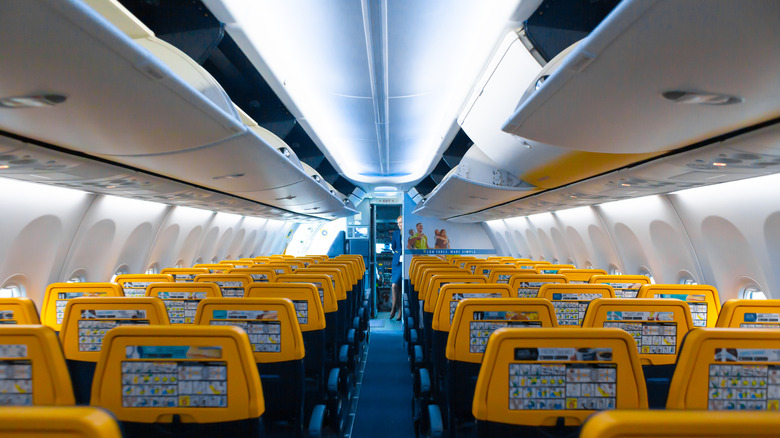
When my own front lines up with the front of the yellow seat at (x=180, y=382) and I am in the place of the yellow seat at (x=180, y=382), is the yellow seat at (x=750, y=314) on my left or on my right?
on my right

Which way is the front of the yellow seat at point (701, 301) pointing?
away from the camera

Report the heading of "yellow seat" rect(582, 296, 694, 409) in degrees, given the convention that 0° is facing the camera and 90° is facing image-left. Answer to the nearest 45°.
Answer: approximately 180°

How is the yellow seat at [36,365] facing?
away from the camera

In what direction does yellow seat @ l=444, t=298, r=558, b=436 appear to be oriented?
away from the camera

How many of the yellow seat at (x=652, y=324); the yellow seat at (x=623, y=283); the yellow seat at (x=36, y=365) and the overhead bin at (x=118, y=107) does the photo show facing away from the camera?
3

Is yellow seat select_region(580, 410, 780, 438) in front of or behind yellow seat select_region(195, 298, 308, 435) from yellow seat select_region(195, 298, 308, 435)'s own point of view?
behind

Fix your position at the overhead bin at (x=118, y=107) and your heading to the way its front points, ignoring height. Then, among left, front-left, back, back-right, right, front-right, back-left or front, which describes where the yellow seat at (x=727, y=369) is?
front-right

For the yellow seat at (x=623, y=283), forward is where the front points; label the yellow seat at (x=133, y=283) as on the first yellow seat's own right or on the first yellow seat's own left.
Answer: on the first yellow seat's own left

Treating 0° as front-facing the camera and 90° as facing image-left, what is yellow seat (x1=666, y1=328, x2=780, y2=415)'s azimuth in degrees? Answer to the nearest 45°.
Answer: approximately 180°

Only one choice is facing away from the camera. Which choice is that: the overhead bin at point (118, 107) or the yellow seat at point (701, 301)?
the yellow seat

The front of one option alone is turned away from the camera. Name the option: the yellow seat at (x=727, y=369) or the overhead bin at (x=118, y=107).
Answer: the yellow seat

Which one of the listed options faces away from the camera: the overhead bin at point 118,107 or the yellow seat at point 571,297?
the yellow seat

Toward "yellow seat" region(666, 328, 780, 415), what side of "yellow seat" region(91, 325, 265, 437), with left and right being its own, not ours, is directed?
right

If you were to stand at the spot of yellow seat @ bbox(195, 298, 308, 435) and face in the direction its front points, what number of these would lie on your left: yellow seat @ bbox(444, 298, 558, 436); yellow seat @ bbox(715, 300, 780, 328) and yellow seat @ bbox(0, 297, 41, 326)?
1

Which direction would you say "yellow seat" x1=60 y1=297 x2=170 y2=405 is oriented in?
away from the camera

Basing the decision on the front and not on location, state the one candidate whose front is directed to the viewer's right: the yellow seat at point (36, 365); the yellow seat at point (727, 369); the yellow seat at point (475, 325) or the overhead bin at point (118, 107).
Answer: the overhead bin

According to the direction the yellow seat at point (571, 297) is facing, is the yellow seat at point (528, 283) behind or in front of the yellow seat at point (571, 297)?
in front

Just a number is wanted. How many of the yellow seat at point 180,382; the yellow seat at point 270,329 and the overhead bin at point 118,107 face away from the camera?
2

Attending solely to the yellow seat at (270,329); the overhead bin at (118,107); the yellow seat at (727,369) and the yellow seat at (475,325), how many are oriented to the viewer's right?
1

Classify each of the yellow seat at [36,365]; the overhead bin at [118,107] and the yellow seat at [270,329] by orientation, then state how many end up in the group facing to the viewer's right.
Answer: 1

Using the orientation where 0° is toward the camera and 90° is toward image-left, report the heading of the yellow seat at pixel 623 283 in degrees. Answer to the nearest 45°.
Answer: approximately 180°

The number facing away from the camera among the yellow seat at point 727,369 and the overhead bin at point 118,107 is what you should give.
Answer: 1

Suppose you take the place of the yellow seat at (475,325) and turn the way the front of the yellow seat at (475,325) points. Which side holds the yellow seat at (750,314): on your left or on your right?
on your right
